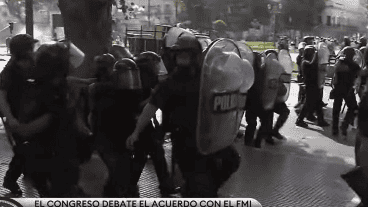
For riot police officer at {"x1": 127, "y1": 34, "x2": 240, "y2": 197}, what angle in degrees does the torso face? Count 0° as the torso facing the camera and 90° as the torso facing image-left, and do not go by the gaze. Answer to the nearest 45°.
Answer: approximately 45°

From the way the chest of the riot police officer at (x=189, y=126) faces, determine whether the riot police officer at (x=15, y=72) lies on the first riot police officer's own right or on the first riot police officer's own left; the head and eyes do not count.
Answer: on the first riot police officer's own right

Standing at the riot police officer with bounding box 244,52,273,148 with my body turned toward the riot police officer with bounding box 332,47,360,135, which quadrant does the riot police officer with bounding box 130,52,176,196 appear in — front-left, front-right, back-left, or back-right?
back-right
